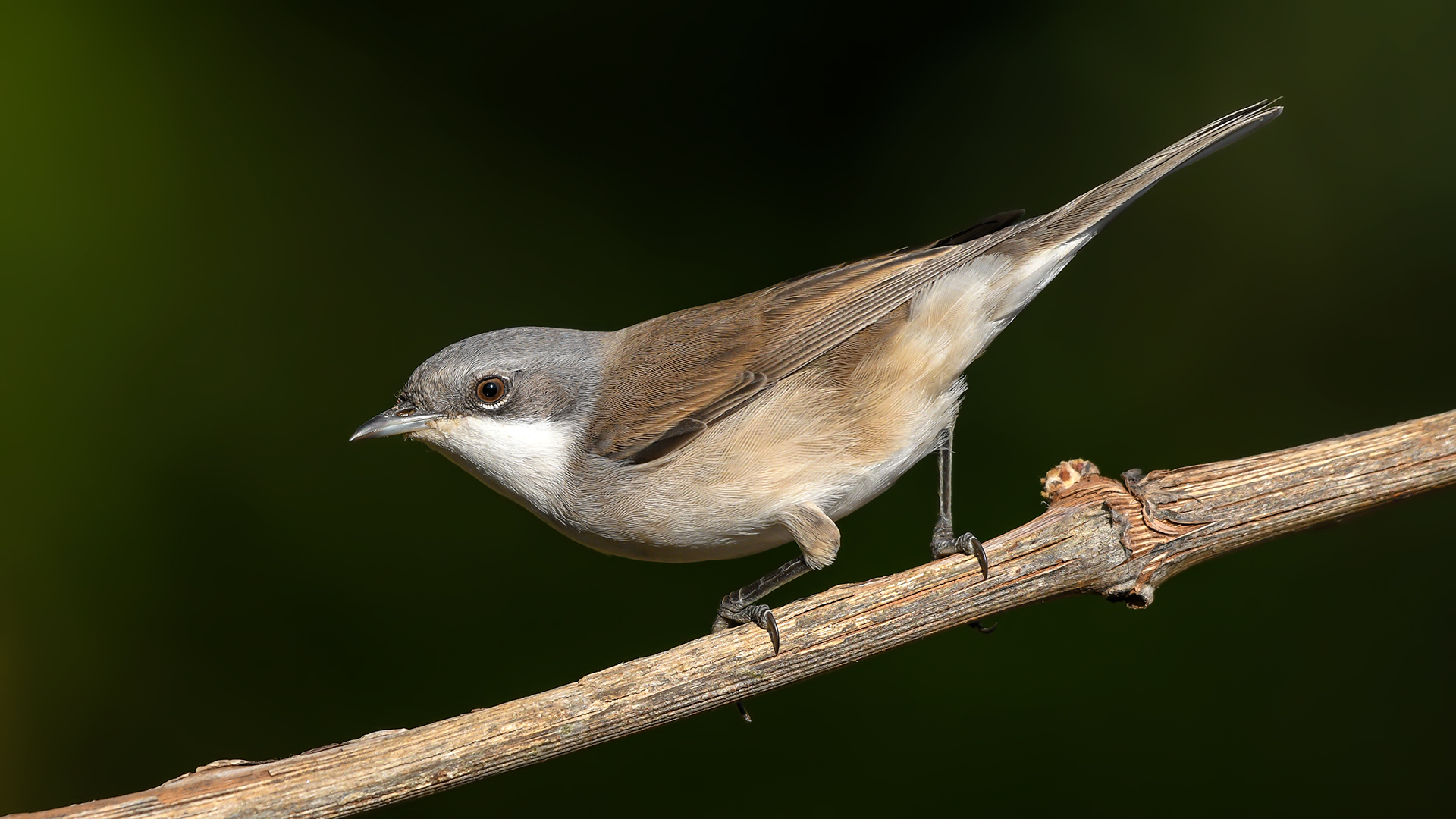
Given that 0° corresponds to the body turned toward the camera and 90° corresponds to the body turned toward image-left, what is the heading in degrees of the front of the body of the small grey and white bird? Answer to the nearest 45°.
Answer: approximately 90°
